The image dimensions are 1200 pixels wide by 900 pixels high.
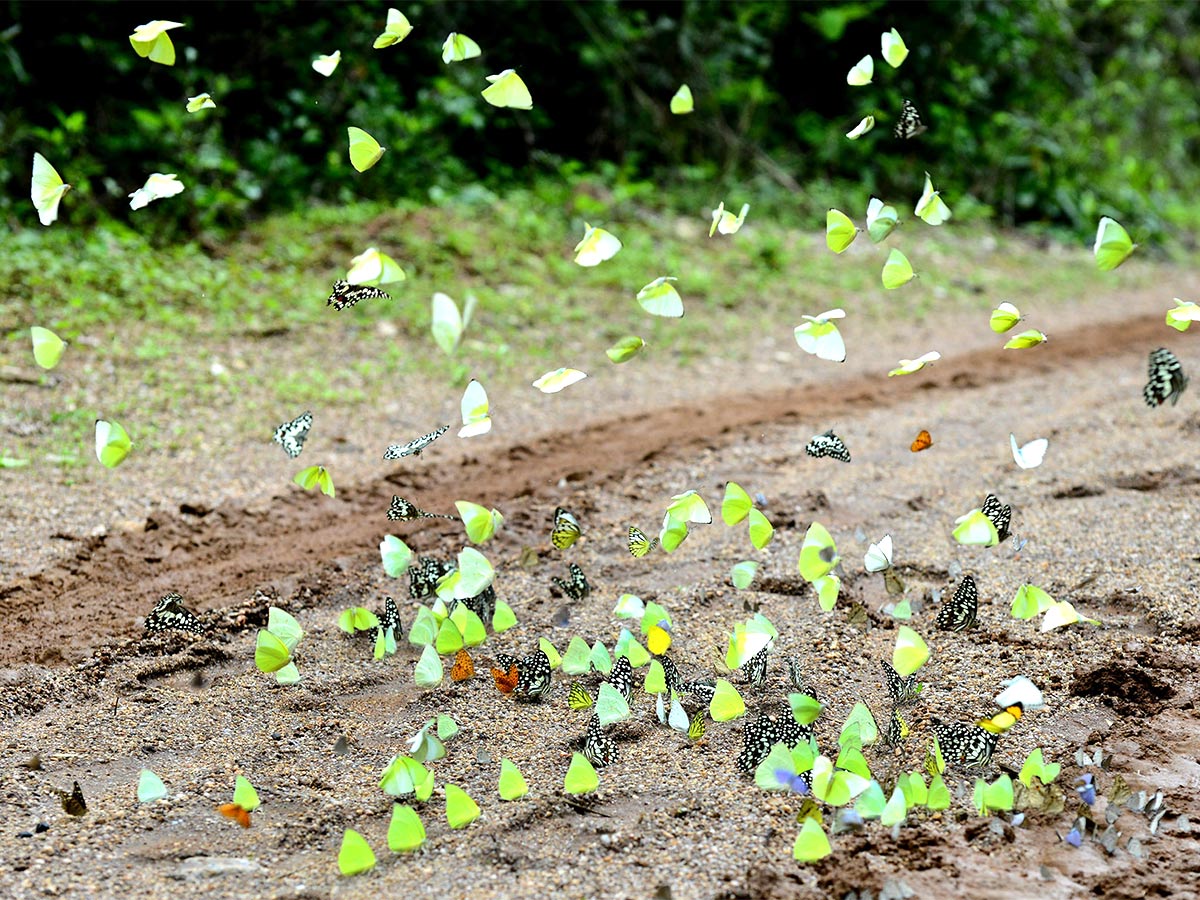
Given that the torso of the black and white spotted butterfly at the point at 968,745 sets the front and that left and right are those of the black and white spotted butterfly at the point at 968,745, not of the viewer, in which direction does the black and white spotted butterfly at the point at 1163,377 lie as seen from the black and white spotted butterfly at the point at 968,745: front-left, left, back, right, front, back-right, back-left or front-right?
left

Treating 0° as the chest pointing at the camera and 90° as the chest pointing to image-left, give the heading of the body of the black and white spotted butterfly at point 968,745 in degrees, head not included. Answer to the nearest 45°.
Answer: approximately 270°
